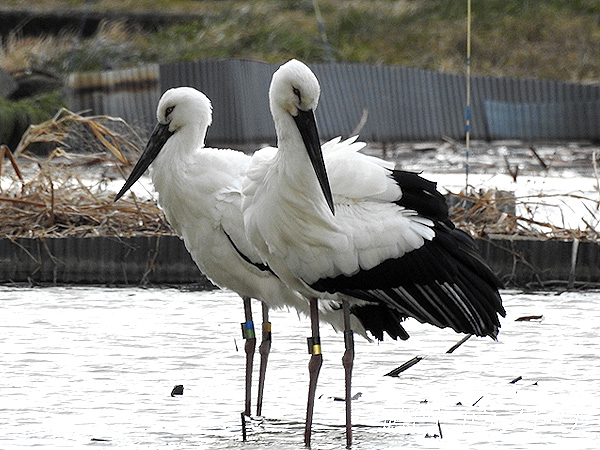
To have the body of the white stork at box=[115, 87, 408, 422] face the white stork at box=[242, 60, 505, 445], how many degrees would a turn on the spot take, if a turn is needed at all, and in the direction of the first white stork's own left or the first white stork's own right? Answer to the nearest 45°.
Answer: approximately 135° to the first white stork's own left

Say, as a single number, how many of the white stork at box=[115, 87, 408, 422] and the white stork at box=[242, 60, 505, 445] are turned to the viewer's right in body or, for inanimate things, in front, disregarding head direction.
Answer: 0

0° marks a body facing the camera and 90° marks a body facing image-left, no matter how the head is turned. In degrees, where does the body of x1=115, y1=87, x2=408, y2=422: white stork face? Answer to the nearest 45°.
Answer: approximately 90°

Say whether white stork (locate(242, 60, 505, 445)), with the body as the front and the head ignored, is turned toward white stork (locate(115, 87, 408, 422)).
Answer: no

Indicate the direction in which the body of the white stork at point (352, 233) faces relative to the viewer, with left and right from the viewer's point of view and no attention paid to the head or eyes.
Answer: facing the viewer and to the left of the viewer

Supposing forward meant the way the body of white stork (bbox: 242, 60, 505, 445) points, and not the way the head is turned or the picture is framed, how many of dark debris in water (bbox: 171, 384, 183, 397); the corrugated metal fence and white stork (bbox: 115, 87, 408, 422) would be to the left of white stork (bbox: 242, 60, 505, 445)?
0

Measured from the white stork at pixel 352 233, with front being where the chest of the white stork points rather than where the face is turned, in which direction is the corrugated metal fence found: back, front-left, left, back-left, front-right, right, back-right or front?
back-right

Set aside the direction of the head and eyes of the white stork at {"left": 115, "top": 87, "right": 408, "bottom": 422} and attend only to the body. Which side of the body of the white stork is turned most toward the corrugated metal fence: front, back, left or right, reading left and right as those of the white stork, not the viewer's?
right
